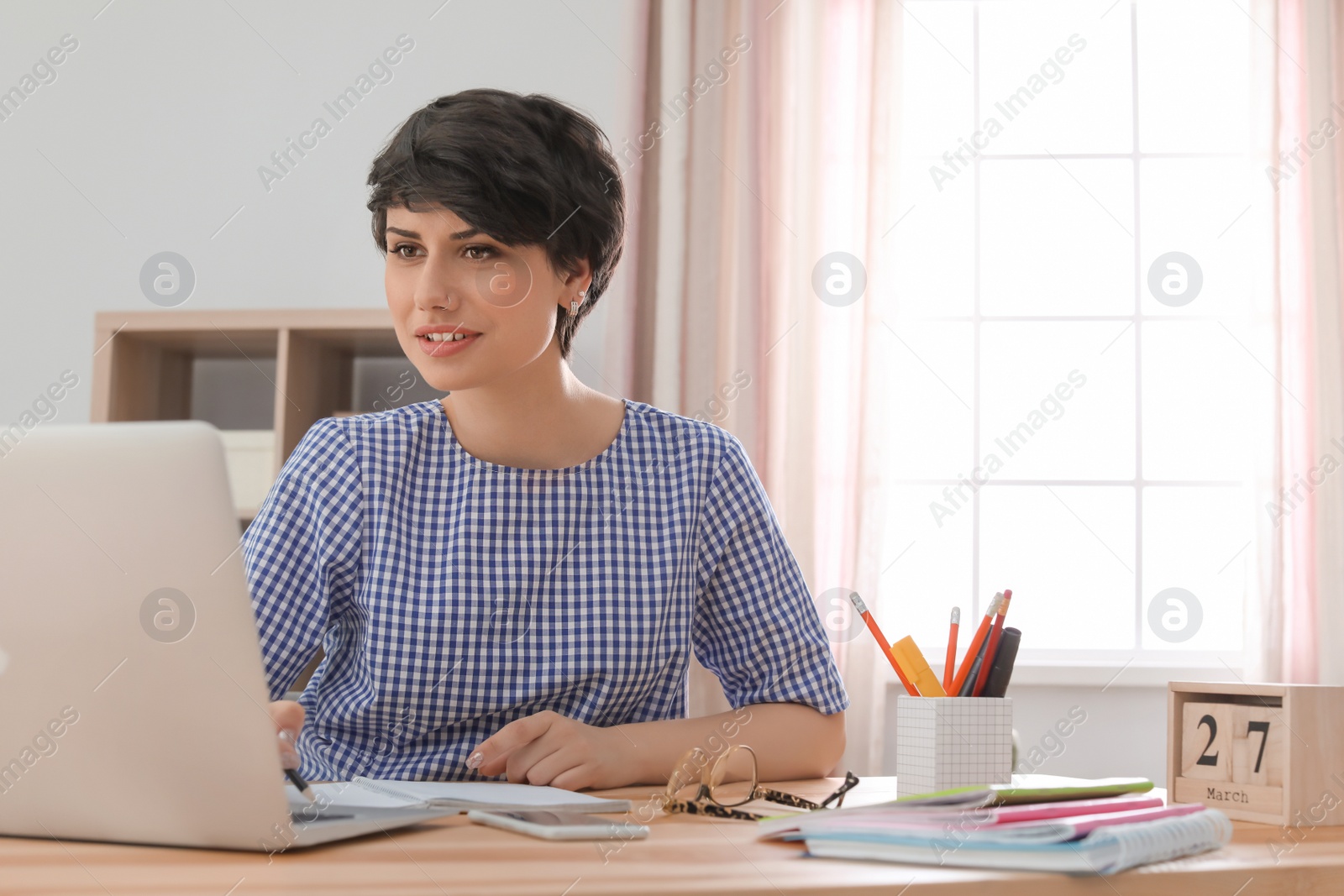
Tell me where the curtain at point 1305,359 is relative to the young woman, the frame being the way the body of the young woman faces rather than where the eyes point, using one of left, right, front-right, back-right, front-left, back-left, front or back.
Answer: back-left

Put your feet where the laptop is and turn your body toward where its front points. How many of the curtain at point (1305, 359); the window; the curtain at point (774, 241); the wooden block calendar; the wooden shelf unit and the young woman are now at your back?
0

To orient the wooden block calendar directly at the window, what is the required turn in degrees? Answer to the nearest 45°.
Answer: approximately 135° to its right

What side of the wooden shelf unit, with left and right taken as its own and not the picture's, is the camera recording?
front

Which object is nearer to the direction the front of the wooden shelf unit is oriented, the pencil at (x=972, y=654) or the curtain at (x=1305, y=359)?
the pencil

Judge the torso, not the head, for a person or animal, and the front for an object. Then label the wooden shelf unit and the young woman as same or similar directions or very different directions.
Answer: same or similar directions

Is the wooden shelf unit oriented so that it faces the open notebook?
yes

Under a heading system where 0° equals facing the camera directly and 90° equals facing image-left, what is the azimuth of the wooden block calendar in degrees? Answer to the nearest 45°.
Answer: approximately 45°

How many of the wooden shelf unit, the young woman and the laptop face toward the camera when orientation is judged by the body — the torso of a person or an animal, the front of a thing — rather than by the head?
2

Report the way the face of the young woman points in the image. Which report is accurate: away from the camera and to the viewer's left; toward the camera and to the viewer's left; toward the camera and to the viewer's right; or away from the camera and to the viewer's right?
toward the camera and to the viewer's left

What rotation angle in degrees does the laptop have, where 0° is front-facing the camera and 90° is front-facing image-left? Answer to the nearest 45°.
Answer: approximately 225°

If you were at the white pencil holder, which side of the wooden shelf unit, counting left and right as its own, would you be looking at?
front

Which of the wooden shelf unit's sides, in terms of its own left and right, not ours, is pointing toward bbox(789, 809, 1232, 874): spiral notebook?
front

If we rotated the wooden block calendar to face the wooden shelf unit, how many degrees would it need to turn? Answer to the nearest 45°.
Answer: approximately 90° to its right

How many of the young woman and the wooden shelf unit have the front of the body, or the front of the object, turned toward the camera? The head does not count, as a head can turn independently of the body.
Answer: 2
